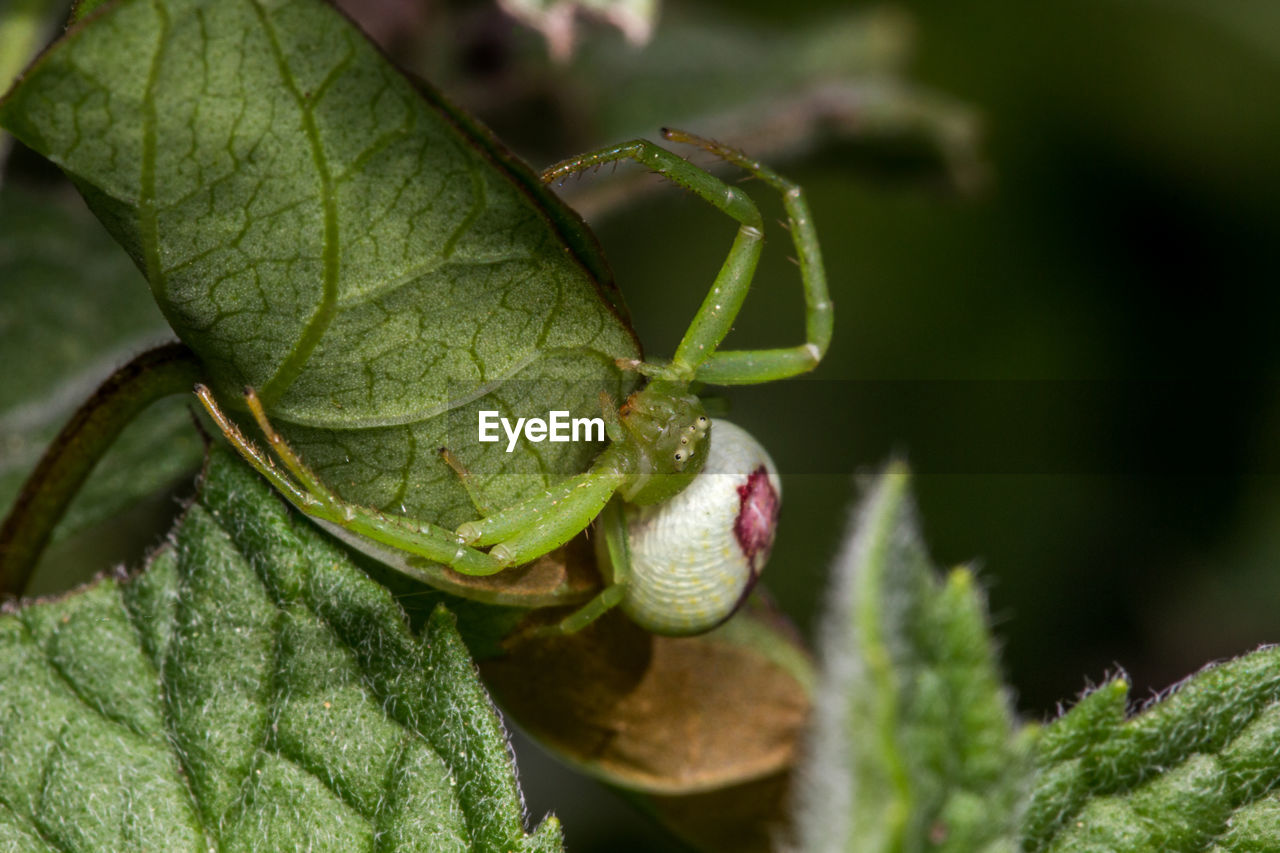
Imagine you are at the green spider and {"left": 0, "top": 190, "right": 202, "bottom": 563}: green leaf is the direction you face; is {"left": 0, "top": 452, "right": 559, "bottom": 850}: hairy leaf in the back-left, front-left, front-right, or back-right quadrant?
front-left

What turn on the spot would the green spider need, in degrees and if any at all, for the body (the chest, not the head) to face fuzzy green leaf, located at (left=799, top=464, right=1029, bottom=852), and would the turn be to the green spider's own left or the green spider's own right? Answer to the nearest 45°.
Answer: approximately 45° to the green spider's own left

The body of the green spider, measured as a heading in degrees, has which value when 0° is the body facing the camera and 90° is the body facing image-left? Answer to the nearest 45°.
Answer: approximately 45°

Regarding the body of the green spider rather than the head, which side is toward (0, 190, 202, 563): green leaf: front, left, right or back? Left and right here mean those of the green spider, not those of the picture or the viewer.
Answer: right
